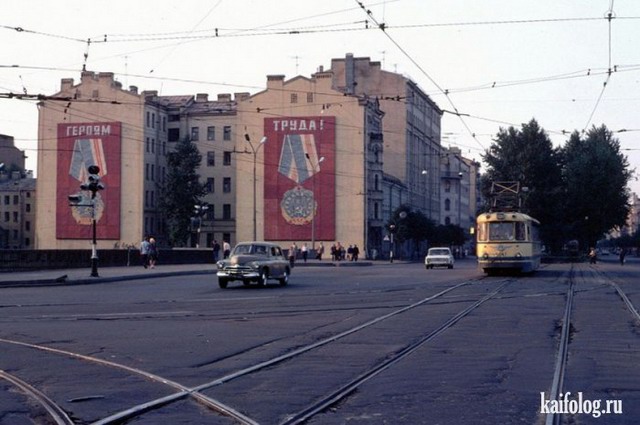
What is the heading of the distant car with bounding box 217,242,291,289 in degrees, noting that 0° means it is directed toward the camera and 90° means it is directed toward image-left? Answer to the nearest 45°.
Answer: approximately 45°

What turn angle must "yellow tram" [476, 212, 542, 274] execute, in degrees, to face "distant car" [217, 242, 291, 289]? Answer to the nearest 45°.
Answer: approximately 45° to its right

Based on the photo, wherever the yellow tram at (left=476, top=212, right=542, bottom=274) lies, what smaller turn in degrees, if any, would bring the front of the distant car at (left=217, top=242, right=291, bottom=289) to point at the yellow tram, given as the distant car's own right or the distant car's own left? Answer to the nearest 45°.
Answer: approximately 180°

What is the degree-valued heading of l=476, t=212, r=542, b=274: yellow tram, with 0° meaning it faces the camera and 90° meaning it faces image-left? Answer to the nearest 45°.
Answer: approximately 0°

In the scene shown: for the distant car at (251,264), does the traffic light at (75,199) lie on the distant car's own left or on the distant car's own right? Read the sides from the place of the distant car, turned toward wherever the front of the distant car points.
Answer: on the distant car's own right

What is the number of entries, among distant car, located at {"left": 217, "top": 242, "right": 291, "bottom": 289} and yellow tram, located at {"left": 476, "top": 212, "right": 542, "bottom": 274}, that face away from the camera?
0

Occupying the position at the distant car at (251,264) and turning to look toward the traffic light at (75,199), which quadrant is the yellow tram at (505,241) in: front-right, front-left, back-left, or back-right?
back-right

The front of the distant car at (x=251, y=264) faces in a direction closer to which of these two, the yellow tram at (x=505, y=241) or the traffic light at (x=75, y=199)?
the traffic light

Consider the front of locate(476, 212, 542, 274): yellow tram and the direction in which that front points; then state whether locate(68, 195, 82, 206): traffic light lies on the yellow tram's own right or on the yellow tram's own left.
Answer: on the yellow tram's own right
